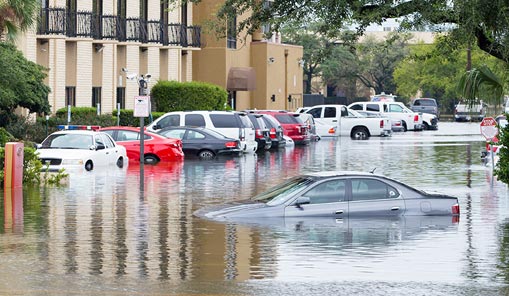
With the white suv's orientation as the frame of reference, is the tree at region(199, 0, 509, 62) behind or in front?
behind

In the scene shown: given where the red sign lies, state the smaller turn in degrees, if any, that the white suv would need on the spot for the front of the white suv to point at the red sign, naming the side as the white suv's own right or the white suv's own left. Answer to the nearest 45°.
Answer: approximately 180°

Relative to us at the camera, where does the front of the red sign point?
facing the viewer

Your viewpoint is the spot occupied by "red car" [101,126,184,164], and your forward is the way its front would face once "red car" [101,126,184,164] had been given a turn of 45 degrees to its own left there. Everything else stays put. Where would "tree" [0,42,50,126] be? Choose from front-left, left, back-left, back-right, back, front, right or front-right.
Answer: front-right

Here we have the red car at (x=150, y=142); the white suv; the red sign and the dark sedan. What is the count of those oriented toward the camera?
1

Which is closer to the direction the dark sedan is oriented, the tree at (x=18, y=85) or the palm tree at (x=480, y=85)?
the tree

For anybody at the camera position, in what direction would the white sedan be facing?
facing the viewer and to the left of the viewer

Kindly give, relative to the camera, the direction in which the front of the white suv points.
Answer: facing away from the viewer and to the left of the viewer
